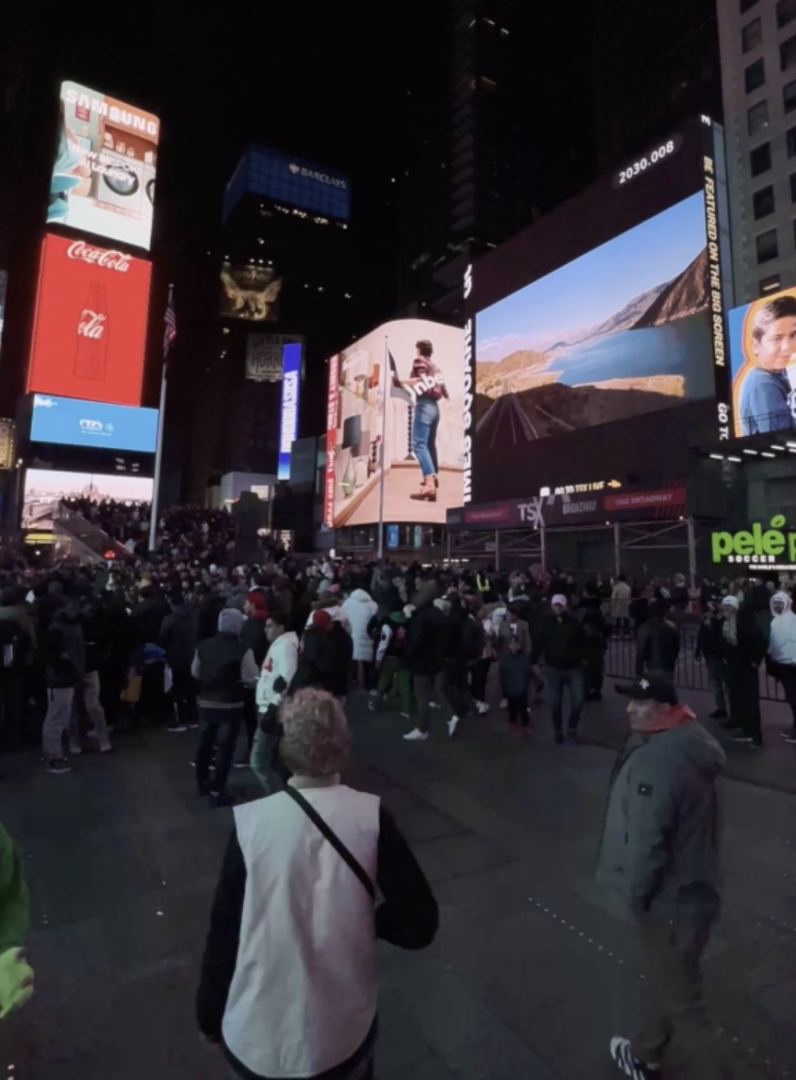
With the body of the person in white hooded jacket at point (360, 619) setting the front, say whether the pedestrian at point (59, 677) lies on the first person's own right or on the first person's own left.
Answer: on the first person's own left

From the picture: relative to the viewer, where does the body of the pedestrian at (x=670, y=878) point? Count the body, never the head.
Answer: to the viewer's left

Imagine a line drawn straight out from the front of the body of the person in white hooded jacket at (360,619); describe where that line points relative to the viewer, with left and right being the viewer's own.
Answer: facing away from the viewer

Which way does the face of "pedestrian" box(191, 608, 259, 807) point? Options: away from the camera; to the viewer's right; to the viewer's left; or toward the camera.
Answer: away from the camera

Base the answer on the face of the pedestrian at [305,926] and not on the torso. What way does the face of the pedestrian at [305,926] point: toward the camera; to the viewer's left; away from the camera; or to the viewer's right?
away from the camera

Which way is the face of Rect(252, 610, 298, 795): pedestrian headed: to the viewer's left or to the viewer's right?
to the viewer's left

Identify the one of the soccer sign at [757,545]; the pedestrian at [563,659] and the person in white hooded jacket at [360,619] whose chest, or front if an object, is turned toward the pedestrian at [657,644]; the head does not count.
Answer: the soccer sign

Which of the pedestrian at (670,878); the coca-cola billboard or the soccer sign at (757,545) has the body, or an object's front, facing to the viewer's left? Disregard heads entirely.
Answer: the pedestrian

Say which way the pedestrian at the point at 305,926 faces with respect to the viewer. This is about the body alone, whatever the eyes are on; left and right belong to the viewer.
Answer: facing away from the viewer
